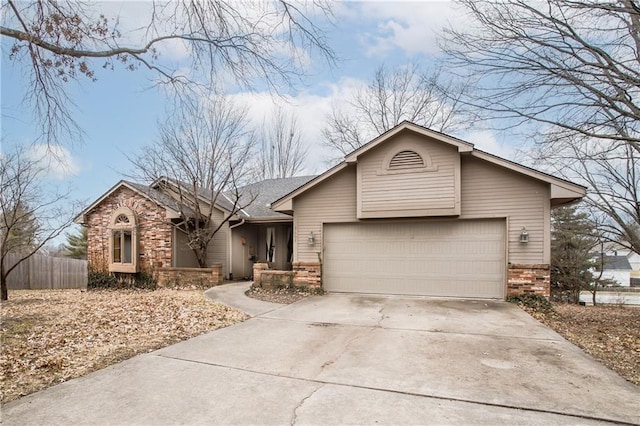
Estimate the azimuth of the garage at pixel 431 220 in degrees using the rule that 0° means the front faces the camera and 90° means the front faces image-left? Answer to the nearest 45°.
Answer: approximately 0°

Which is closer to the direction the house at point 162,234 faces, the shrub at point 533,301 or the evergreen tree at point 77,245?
the shrub

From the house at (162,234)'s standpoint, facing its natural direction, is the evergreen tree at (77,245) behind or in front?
behind

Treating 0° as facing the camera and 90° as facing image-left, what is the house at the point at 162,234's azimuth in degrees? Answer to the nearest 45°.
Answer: approximately 0°
